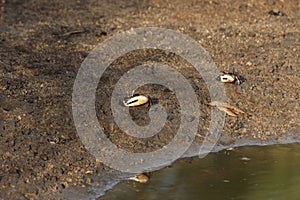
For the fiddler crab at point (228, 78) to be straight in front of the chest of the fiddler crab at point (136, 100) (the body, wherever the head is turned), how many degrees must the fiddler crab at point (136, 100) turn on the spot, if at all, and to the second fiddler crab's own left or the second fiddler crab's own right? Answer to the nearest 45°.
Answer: approximately 135° to the second fiddler crab's own left

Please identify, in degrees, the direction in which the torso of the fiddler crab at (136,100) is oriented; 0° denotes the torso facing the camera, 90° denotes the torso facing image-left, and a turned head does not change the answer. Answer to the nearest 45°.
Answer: approximately 0°
